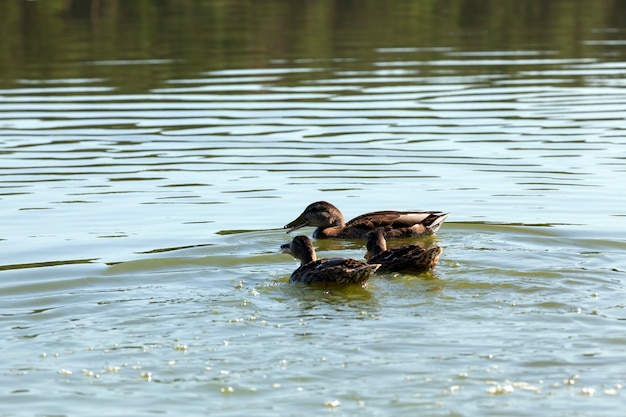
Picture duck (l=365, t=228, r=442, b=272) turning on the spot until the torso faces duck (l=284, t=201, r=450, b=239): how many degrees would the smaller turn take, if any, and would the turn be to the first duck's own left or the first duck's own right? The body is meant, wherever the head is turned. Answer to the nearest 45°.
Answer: approximately 90° to the first duck's own right

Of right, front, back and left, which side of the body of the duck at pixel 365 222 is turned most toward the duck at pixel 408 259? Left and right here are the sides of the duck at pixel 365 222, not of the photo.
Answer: left

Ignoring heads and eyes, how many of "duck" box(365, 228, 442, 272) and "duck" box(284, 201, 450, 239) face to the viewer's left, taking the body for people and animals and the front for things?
2

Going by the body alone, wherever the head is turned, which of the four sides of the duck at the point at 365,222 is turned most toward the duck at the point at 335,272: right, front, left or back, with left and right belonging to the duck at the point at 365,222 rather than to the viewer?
left

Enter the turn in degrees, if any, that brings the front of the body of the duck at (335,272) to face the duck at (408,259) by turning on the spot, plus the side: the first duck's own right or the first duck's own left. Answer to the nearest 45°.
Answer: approximately 135° to the first duck's own right

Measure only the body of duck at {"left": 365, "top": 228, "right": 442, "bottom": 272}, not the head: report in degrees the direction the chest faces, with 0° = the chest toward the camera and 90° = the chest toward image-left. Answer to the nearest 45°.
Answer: approximately 90°

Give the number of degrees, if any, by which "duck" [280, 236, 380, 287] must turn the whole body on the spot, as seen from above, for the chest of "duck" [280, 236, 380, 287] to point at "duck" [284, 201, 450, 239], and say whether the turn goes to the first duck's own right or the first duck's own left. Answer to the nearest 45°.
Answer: approximately 90° to the first duck's own right

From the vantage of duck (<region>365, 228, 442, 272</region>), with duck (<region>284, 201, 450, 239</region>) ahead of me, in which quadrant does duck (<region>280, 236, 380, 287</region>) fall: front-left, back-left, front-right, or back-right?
back-left

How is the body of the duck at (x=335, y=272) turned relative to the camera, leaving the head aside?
to the viewer's left

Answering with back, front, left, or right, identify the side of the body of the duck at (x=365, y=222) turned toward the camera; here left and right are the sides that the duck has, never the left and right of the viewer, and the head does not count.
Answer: left

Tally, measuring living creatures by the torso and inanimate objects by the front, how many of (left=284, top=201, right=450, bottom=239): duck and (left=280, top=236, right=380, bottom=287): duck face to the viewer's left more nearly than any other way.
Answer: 2

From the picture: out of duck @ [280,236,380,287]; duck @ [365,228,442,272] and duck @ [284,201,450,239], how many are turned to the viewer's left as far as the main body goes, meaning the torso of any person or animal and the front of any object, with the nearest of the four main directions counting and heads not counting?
3
